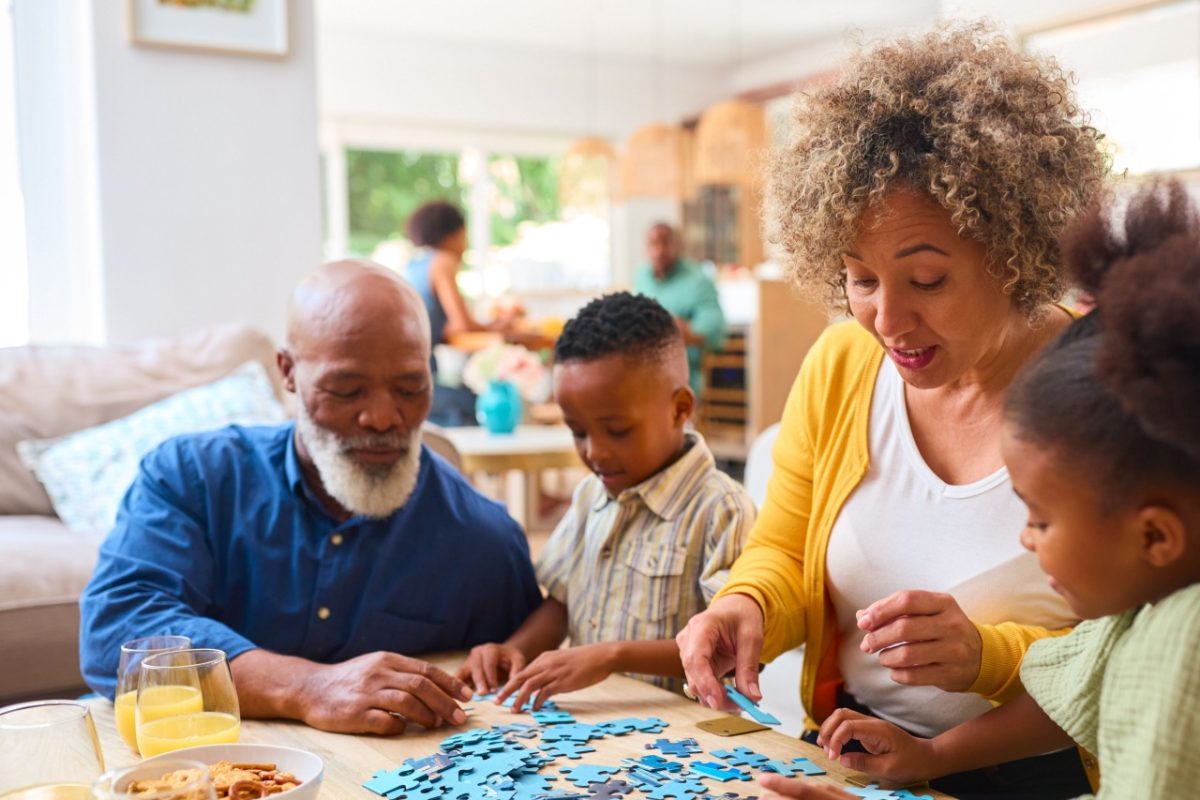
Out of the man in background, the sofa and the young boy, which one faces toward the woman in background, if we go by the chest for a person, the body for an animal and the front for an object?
the man in background

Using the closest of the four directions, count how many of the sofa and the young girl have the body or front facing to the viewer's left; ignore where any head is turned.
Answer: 1

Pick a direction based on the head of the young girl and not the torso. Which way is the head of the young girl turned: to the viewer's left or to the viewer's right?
to the viewer's left

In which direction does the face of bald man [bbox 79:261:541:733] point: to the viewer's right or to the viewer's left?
to the viewer's right

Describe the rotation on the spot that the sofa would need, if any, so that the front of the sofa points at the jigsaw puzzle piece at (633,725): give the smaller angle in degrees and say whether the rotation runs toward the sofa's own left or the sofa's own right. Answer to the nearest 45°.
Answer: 0° — it already faces it

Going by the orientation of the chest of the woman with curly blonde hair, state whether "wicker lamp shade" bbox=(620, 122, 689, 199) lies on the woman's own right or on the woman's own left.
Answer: on the woman's own right

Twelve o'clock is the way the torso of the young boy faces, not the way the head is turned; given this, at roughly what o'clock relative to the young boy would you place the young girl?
The young girl is roughly at 10 o'clock from the young boy.

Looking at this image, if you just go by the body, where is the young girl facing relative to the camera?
to the viewer's left

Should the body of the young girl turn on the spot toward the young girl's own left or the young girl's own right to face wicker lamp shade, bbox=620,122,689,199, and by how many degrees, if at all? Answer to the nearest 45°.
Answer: approximately 90° to the young girl's own right

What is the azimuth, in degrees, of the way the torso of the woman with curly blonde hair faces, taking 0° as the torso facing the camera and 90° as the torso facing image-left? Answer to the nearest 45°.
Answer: approximately 45°

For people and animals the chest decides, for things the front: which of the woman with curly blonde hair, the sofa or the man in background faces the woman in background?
the man in background
